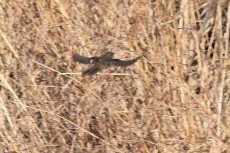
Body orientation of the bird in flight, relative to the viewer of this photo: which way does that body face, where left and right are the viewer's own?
facing away from the viewer and to the right of the viewer
